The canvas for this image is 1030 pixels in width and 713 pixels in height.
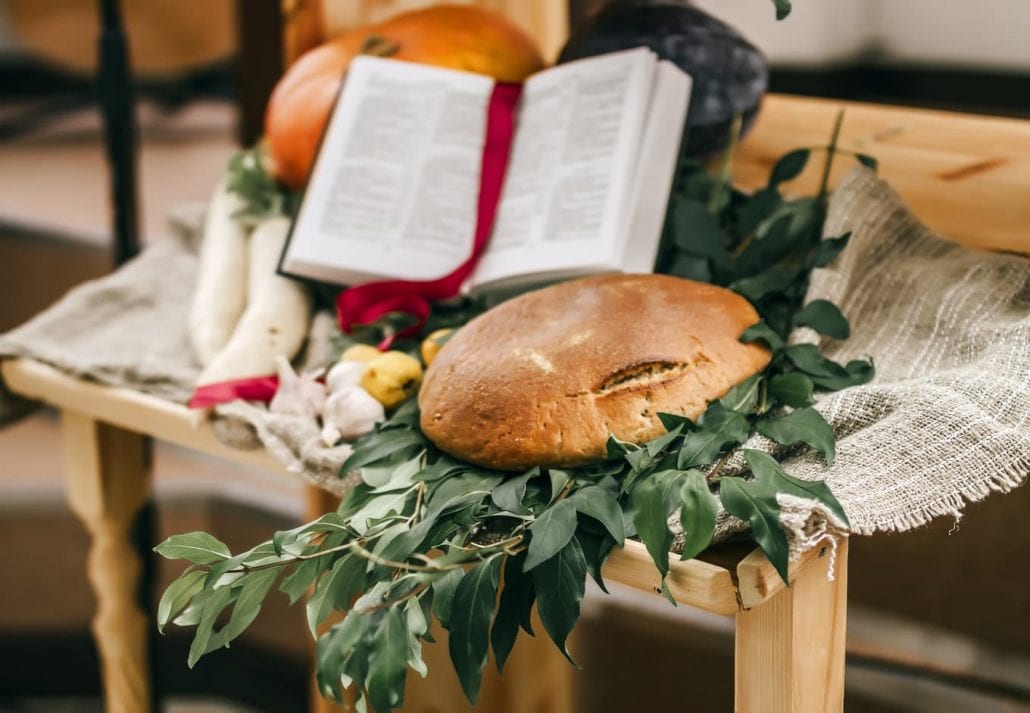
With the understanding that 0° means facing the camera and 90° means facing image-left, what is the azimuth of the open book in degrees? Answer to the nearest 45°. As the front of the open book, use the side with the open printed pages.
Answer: approximately 0°

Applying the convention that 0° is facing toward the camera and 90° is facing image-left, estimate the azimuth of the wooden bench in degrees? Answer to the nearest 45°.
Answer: approximately 45°
